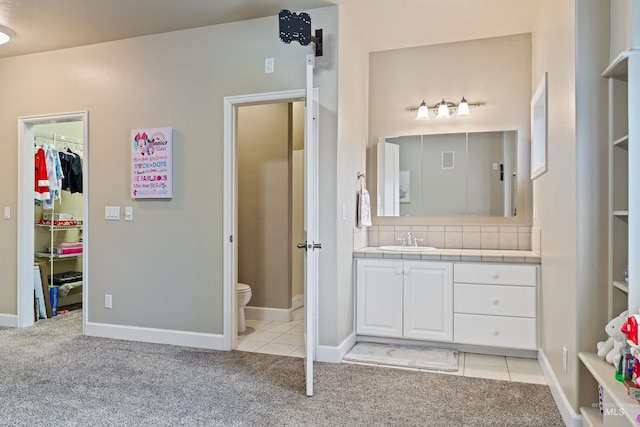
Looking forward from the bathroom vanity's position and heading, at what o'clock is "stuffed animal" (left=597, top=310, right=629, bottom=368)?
The stuffed animal is roughly at 11 o'clock from the bathroom vanity.

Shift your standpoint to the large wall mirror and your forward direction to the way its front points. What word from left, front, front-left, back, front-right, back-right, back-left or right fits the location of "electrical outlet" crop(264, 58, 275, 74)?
front-right

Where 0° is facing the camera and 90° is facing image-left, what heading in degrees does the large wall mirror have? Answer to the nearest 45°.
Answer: approximately 0°

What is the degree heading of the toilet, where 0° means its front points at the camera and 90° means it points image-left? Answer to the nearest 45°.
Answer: approximately 270°

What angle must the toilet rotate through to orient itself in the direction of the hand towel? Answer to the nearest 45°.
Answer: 0° — it already faces it
